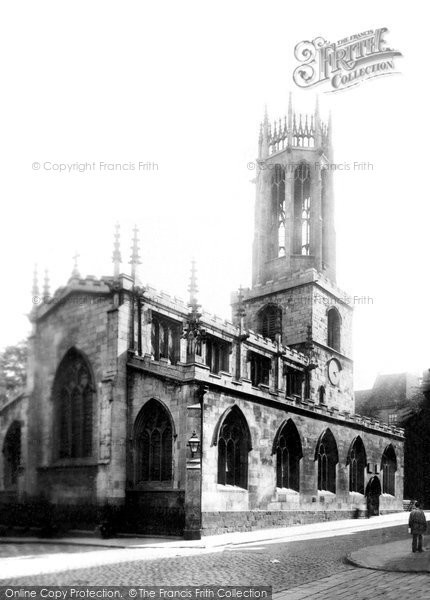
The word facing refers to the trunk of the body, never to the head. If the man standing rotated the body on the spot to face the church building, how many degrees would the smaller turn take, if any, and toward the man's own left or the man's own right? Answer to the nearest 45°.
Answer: approximately 45° to the man's own left

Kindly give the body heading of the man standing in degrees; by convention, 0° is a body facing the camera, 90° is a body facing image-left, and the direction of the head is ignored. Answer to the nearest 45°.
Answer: approximately 180°
